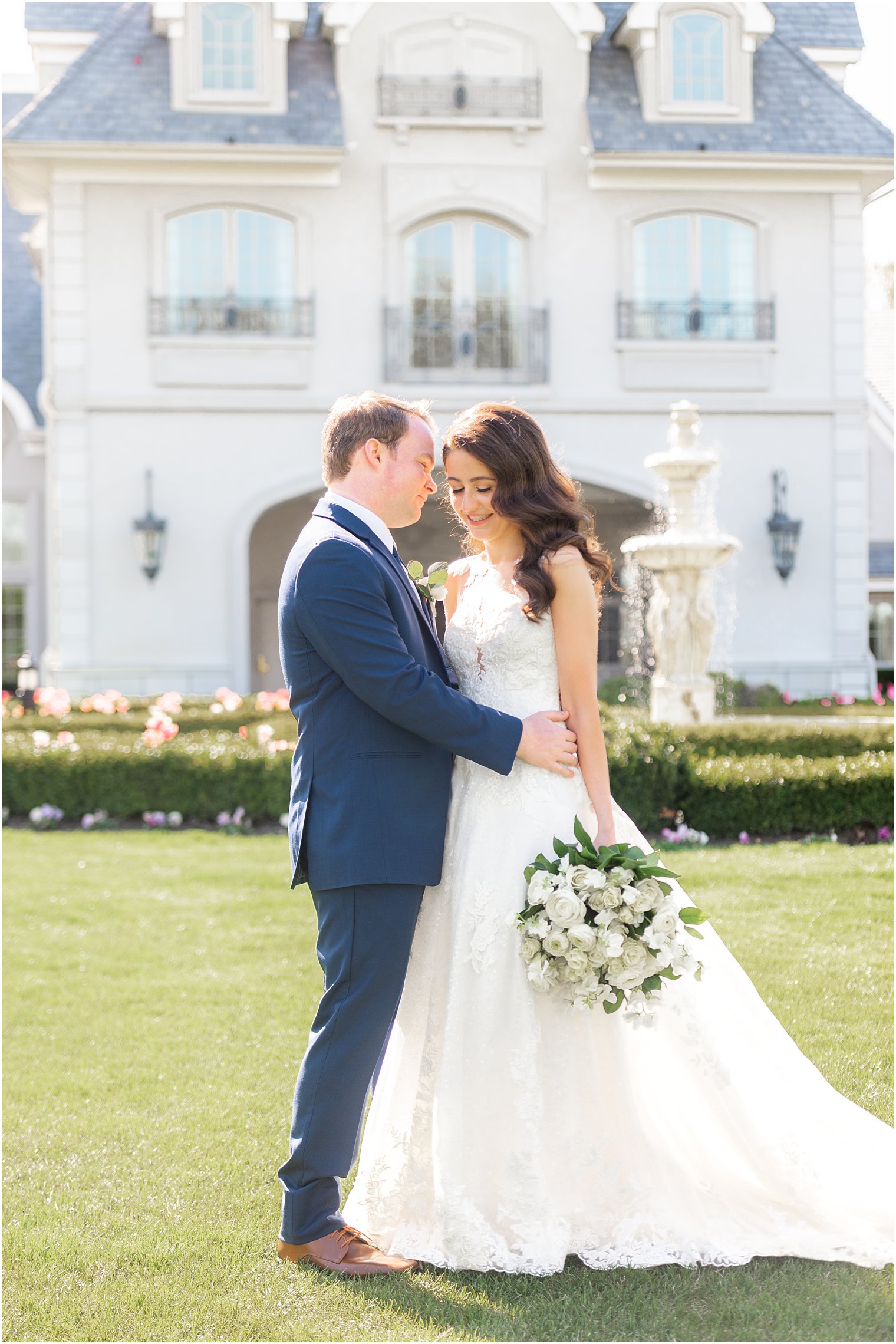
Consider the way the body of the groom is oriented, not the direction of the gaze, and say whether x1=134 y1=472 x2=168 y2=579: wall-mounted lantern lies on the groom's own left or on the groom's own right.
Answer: on the groom's own left

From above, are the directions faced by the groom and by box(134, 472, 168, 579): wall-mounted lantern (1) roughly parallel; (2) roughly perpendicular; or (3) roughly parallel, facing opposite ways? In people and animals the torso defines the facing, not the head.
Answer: roughly perpendicular

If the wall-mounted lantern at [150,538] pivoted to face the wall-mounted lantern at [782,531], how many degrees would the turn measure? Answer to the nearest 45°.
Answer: approximately 90° to its left

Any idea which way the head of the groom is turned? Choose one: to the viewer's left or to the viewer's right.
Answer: to the viewer's right

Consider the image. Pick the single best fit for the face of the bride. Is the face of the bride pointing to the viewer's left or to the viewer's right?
to the viewer's left

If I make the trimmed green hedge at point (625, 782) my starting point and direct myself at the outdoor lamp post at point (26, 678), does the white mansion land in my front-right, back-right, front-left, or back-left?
front-right

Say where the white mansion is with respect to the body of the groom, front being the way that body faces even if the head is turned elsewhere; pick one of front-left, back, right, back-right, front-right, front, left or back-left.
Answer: left

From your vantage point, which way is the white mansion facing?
toward the camera

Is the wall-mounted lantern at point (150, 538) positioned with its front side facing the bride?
yes

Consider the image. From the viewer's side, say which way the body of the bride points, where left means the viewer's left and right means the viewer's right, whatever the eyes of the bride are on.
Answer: facing the viewer and to the left of the viewer

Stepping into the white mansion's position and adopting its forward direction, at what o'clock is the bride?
The bride is roughly at 12 o'clock from the white mansion.

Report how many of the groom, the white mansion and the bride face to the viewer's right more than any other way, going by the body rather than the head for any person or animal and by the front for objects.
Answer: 1

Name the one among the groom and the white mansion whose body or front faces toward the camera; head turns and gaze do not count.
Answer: the white mansion

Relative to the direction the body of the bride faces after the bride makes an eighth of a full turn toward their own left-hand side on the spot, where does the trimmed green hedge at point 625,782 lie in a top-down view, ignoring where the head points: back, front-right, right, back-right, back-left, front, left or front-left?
back

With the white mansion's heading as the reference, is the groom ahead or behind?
ahead

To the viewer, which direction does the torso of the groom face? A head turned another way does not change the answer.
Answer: to the viewer's right

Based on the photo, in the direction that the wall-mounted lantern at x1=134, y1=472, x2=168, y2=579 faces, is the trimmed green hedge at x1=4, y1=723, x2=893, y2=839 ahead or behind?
ahead
